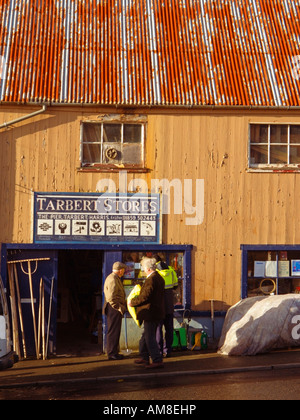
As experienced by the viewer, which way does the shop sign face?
facing the viewer

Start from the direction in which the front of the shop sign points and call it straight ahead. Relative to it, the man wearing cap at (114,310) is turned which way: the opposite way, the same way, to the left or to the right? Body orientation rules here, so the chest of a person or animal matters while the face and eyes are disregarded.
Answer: to the left

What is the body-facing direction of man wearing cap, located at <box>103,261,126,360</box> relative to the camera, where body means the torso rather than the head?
to the viewer's right

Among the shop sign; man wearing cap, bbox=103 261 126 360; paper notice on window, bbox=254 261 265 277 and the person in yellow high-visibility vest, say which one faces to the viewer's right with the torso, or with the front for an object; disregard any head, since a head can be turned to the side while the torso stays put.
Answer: the man wearing cap

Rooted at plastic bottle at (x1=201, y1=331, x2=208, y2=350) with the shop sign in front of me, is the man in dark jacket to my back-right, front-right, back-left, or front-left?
front-left

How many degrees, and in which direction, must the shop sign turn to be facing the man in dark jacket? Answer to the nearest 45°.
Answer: approximately 45° to its left

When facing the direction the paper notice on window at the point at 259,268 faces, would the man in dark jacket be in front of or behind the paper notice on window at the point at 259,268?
in front

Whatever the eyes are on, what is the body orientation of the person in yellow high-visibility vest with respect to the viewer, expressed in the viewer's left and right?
facing to the left of the viewer

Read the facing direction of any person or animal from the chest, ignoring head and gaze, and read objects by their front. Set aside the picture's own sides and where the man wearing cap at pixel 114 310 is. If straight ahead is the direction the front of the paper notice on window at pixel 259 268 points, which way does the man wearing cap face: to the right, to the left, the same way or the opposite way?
to the left

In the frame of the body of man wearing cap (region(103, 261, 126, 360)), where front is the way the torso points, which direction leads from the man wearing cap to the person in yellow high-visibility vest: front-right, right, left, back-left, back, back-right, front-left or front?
front

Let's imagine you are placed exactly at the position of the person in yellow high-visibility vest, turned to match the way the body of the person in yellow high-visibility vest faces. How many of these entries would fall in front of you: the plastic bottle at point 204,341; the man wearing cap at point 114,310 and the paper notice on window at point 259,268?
1

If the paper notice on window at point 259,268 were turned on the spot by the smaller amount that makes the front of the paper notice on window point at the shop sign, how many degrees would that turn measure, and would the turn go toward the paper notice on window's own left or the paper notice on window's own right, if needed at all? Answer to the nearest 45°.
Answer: approximately 90° to the paper notice on window's own right

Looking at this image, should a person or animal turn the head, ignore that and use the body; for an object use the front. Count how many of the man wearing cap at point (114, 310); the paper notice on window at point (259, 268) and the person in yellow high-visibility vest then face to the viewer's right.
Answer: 1

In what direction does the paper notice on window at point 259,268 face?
toward the camera
